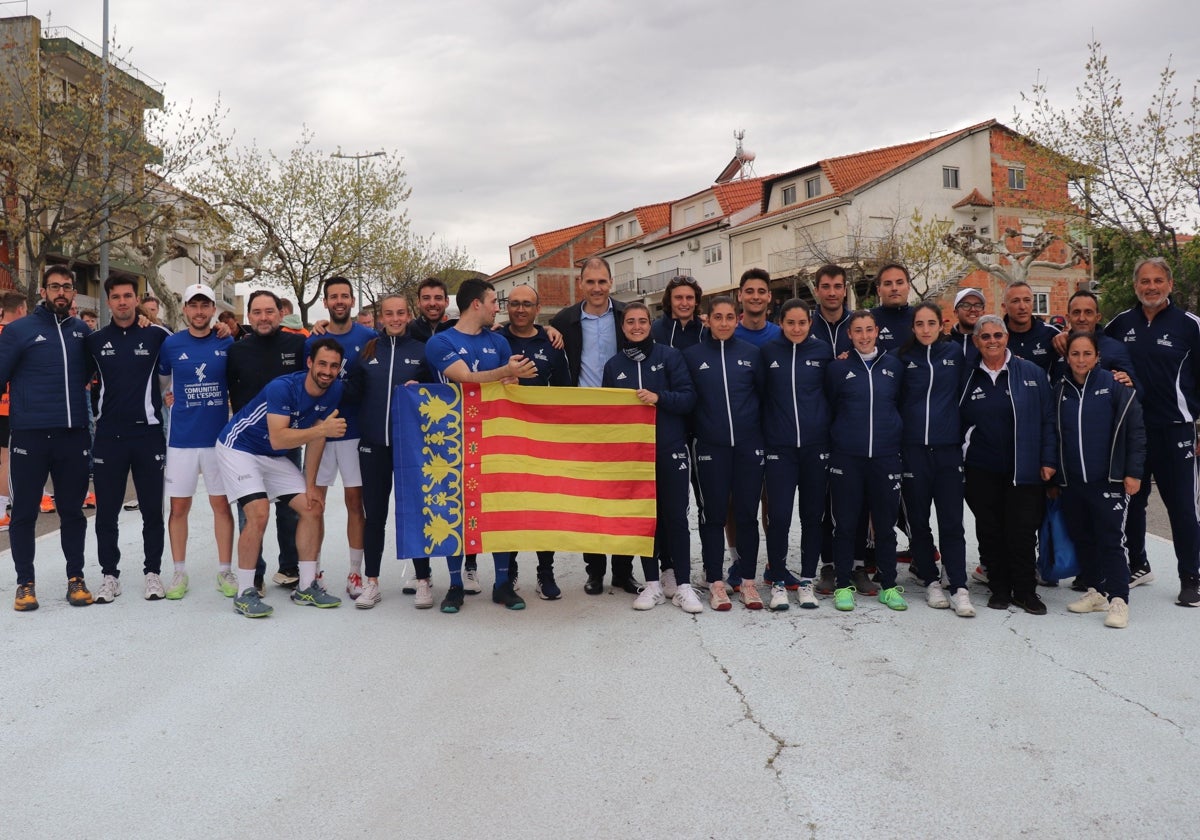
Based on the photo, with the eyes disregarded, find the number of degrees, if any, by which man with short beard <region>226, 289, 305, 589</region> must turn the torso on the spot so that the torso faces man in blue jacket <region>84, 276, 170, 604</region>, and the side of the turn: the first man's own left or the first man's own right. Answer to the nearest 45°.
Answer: approximately 90° to the first man's own right

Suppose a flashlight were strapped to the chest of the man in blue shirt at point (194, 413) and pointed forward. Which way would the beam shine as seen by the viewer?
toward the camera

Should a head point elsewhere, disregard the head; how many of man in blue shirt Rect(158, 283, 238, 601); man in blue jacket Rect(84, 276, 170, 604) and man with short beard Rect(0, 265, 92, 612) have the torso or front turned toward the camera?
3

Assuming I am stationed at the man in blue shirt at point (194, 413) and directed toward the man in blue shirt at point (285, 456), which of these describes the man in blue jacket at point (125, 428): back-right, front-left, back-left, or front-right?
back-right

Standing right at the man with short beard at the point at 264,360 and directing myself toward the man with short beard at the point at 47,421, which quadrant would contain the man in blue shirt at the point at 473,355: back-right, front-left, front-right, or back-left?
back-left

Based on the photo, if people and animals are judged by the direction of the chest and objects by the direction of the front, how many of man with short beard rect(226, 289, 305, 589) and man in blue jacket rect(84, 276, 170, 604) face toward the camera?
2

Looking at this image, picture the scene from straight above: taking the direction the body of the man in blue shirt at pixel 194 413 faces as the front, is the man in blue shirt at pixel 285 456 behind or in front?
in front

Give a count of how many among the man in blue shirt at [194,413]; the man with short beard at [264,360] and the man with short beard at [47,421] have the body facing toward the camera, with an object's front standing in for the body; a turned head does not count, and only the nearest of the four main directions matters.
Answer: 3

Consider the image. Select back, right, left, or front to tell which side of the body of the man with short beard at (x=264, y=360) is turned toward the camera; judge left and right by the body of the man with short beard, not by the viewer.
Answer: front

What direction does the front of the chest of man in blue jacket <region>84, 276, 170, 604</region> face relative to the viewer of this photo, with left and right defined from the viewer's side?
facing the viewer

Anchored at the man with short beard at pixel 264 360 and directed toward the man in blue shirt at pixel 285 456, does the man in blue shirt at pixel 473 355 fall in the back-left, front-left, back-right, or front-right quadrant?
front-left

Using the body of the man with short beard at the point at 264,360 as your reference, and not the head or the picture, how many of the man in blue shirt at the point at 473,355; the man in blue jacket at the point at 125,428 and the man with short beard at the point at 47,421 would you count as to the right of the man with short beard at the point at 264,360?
2
